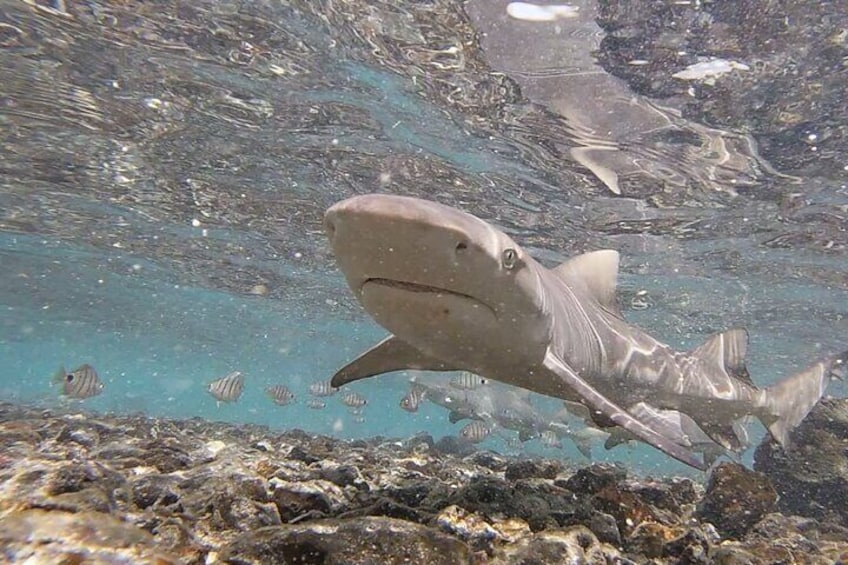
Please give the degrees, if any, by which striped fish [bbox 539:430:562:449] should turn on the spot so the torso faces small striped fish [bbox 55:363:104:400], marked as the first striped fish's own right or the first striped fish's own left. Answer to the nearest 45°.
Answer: approximately 45° to the first striped fish's own left

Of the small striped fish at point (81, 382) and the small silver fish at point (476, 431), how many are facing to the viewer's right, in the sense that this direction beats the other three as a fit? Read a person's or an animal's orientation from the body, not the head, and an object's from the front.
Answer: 1

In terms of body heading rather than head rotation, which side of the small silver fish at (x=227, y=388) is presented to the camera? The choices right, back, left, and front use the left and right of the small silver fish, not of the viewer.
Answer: left

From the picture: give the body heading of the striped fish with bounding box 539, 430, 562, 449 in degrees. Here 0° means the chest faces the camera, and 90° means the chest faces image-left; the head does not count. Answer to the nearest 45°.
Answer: approximately 90°

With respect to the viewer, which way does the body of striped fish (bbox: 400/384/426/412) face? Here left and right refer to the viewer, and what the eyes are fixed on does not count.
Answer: facing to the left of the viewer

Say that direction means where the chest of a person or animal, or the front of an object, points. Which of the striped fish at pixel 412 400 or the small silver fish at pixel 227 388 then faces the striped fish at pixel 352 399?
the striped fish at pixel 412 400

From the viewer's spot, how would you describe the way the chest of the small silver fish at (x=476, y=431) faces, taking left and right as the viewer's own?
facing to the left of the viewer

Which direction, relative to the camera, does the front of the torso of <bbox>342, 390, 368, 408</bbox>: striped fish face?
to the viewer's left

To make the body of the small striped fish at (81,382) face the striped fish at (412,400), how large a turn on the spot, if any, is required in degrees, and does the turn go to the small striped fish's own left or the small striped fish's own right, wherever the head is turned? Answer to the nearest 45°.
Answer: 0° — it already faces it
